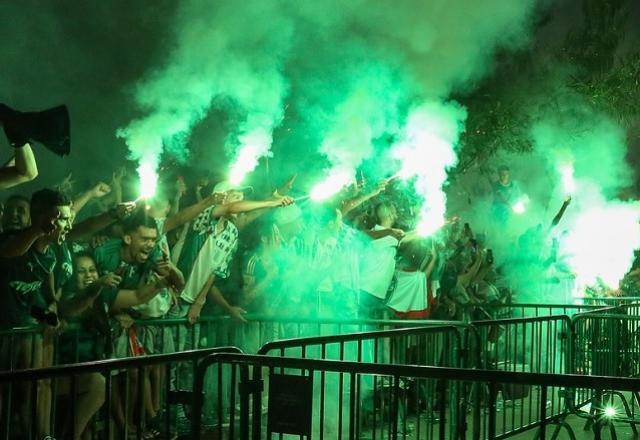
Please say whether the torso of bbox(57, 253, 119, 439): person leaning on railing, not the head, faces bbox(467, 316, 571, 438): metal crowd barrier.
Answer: no

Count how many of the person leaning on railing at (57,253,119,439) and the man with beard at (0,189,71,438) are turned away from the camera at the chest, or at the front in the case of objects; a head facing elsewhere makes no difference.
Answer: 0

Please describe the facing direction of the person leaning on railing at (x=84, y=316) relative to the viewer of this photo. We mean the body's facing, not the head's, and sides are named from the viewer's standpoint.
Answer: facing the viewer and to the right of the viewer

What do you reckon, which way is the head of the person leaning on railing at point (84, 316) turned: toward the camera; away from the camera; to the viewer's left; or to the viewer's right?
toward the camera

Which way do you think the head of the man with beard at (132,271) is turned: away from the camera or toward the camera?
toward the camera

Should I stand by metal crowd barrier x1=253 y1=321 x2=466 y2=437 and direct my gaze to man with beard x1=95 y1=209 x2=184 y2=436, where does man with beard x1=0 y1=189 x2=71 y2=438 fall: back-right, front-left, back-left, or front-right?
front-left

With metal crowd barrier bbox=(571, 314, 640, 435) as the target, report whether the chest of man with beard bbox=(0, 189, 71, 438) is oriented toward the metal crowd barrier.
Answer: no

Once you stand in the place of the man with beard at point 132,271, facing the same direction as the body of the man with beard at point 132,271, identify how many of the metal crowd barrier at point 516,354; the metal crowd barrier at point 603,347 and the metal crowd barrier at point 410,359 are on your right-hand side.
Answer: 0

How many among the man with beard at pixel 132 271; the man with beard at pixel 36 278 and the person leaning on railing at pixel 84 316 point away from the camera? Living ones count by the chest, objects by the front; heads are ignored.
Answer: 0

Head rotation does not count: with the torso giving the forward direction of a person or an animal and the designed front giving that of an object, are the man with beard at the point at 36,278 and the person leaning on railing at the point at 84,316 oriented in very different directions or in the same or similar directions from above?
same or similar directions

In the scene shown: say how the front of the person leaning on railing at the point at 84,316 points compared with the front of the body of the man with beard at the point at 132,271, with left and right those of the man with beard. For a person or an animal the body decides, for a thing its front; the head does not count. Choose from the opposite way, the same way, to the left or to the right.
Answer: the same way

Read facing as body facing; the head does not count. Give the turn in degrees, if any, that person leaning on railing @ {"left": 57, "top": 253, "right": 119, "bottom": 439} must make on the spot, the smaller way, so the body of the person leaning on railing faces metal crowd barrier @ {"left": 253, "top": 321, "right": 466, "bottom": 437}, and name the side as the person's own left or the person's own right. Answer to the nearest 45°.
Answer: approximately 45° to the person's own left
